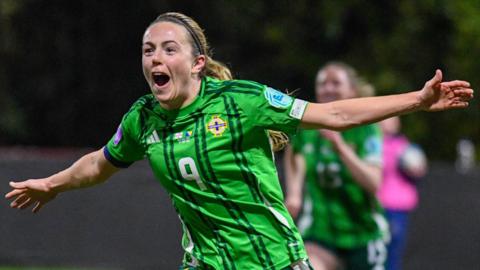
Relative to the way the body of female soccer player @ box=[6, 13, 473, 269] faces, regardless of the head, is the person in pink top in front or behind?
behind

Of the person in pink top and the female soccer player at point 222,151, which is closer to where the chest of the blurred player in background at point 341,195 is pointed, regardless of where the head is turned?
the female soccer player

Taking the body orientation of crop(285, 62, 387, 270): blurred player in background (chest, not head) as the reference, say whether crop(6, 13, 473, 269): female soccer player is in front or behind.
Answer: in front

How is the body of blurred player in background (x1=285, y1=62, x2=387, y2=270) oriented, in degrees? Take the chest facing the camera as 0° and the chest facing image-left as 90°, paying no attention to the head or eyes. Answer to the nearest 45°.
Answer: approximately 45°

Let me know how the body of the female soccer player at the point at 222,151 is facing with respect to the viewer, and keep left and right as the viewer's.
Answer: facing the viewer and to the left of the viewer

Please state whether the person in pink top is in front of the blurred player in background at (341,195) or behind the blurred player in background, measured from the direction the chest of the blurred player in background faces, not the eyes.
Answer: behind

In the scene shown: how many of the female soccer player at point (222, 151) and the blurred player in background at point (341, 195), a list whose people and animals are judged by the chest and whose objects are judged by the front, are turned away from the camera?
0

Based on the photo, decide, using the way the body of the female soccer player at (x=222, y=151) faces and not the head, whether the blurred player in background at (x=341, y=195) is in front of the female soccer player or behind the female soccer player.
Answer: behind

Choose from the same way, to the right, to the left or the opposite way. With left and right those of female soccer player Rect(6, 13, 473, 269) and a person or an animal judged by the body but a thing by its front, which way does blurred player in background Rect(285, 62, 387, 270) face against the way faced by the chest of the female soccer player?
the same way

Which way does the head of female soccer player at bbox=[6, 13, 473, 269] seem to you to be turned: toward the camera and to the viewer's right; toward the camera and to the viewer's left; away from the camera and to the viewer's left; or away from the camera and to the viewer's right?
toward the camera and to the viewer's left
